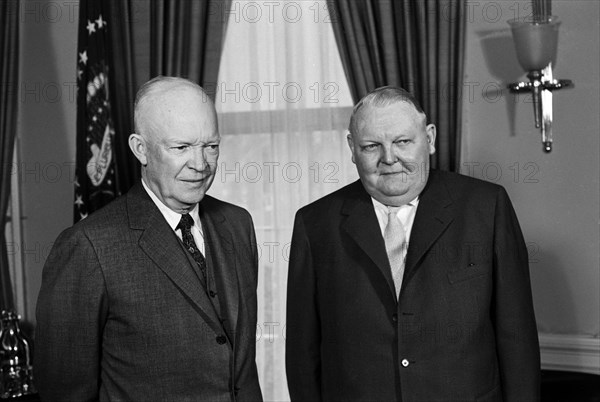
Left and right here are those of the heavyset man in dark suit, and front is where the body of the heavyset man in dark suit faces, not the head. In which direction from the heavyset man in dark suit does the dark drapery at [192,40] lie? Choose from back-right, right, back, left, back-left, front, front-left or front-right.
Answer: back-right

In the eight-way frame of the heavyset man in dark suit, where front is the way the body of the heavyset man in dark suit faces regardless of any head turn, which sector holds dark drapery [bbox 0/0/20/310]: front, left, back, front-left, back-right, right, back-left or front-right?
back-right

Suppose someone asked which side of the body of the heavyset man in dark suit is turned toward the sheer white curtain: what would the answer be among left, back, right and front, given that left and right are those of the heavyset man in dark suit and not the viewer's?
back

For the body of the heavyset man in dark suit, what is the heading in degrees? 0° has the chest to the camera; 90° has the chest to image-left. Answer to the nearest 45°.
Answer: approximately 0°

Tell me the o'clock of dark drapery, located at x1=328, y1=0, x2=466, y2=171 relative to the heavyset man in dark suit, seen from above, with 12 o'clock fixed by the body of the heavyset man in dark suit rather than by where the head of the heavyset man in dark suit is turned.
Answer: The dark drapery is roughly at 6 o'clock from the heavyset man in dark suit.

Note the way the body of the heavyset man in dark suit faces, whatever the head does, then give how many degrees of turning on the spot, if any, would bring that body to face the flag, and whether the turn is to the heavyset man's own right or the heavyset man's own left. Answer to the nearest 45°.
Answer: approximately 135° to the heavyset man's own right

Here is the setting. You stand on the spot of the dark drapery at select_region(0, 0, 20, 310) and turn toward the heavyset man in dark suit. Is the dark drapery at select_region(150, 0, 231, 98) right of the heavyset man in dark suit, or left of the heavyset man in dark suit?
left
